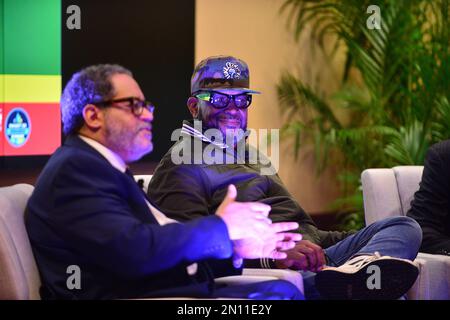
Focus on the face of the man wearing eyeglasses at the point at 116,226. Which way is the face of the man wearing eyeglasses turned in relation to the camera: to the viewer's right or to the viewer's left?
to the viewer's right

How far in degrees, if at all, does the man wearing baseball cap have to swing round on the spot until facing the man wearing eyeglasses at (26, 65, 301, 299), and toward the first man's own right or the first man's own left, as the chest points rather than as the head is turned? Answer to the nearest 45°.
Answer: approximately 45° to the first man's own right

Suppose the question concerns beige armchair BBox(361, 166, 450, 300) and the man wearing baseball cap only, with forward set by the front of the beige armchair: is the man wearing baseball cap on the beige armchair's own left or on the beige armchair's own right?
on the beige armchair's own right

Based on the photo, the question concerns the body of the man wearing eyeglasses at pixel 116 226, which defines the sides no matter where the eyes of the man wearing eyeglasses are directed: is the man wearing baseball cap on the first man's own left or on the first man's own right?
on the first man's own left

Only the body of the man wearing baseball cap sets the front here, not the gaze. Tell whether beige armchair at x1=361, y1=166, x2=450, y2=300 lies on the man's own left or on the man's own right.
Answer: on the man's own left

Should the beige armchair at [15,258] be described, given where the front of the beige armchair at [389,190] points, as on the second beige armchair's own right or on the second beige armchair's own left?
on the second beige armchair's own right

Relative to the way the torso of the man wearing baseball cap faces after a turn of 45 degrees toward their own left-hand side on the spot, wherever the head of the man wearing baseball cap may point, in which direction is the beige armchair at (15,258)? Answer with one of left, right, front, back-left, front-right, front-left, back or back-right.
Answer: back-right

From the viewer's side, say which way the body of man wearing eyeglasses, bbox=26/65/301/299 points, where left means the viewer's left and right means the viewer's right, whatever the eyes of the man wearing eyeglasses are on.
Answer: facing to the right of the viewer
